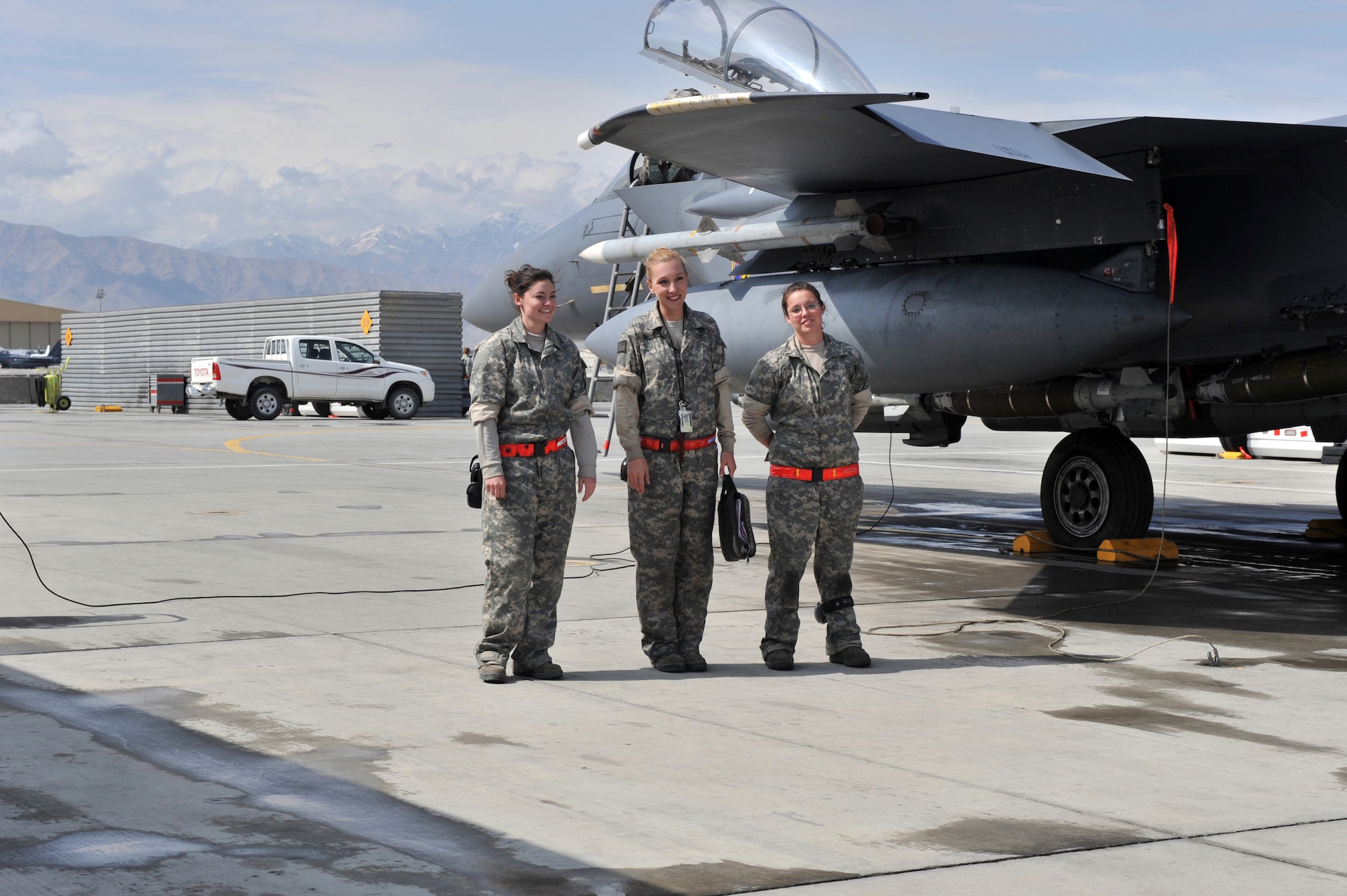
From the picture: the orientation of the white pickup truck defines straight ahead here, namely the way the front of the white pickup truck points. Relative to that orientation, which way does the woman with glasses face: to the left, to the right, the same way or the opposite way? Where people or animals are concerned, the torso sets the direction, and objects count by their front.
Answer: to the right

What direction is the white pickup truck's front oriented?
to the viewer's right

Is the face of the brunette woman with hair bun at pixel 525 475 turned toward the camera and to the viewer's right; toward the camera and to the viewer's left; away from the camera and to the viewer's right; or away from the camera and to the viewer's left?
toward the camera and to the viewer's right

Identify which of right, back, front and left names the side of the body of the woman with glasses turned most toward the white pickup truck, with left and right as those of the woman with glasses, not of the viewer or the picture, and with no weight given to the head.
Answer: back

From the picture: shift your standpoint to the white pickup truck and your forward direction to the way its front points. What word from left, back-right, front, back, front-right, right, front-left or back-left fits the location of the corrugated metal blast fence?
left

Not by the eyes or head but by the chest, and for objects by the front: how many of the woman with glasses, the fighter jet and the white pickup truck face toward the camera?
1

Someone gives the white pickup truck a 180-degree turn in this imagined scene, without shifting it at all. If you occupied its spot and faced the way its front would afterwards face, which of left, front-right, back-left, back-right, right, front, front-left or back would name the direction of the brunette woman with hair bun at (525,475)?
left

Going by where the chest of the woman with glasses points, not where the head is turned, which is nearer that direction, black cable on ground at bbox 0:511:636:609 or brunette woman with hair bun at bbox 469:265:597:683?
the brunette woman with hair bun

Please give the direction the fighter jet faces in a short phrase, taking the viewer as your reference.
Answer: facing away from the viewer and to the left of the viewer

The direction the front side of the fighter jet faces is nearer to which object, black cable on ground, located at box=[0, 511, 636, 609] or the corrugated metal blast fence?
the corrugated metal blast fence

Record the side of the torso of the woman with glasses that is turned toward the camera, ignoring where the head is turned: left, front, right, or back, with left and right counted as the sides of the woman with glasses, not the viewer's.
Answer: front

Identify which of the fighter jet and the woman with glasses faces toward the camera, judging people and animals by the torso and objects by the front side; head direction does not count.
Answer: the woman with glasses

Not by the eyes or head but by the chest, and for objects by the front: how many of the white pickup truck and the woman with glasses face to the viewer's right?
1
